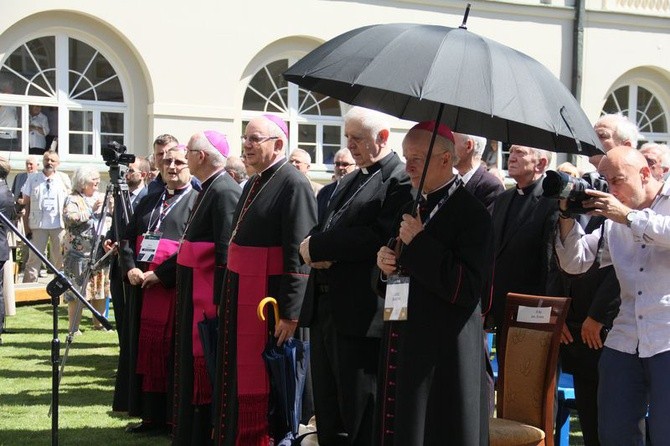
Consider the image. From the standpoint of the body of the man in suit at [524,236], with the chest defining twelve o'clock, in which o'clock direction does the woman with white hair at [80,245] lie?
The woman with white hair is roughly at 3 o'clock from the man in suit.

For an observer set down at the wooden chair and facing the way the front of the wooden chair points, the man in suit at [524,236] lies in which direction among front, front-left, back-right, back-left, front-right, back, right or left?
back-right

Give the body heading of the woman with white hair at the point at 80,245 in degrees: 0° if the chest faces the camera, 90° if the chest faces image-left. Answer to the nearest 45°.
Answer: approximately 270°

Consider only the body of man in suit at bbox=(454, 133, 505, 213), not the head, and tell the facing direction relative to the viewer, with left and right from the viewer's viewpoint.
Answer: facing to the left of the viewer

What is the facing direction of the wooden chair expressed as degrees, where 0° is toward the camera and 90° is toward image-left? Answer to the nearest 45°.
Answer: approximately 45°

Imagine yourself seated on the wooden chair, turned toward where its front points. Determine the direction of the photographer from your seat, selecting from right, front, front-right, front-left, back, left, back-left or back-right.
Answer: left

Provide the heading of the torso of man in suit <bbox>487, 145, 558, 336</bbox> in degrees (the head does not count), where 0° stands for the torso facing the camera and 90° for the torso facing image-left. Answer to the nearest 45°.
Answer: approximately 45°

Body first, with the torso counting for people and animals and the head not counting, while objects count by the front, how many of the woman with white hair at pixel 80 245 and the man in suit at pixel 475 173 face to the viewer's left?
1

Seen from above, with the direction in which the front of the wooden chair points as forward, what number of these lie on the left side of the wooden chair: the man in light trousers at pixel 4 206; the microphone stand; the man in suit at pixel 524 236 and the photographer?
1

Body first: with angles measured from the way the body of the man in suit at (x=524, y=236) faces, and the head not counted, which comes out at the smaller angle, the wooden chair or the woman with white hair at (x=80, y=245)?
the wooden chair
